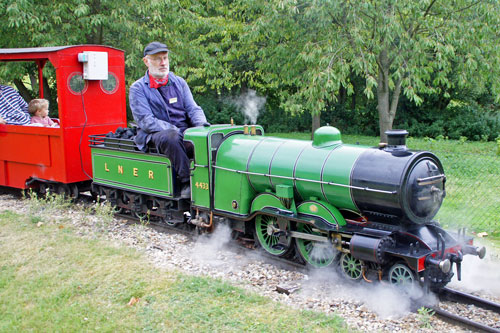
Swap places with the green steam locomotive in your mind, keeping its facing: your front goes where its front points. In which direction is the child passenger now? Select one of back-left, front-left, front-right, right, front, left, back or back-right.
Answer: back

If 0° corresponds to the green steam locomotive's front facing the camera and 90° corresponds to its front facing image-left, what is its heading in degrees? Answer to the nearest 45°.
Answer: approximately 315°

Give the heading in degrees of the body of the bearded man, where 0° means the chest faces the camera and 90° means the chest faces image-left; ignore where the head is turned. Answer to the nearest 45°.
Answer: approximately 315°

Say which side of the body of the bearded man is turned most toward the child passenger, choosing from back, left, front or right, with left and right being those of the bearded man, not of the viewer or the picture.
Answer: back

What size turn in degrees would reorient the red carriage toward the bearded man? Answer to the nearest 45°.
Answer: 0° — it already faces them

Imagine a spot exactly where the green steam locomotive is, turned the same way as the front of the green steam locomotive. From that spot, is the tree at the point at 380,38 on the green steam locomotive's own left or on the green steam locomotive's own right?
on the green steam locomotive's own left

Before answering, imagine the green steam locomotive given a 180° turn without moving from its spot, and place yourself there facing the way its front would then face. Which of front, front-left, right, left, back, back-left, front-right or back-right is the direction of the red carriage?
front

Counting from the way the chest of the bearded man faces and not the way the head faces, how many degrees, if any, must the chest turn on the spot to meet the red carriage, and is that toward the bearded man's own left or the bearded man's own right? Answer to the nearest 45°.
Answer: approximately 180°
